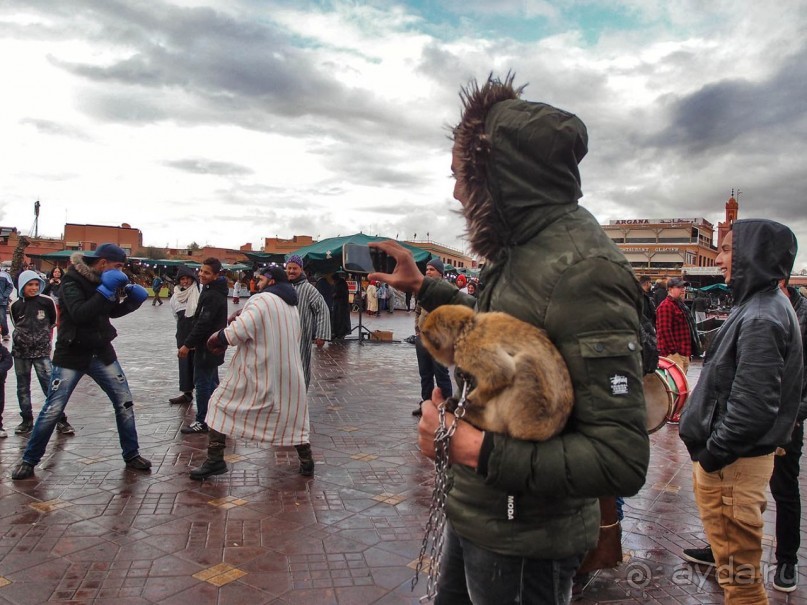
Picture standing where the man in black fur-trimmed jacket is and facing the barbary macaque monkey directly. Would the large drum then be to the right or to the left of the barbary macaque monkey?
left

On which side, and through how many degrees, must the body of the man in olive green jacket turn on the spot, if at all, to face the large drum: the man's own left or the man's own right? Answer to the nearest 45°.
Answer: approximately 90° to the man's own right

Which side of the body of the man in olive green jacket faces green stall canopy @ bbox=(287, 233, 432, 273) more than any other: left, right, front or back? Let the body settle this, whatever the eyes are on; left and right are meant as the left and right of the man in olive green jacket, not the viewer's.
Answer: right

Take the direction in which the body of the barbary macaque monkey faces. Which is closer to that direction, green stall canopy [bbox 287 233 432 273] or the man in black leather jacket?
the green stall canopy

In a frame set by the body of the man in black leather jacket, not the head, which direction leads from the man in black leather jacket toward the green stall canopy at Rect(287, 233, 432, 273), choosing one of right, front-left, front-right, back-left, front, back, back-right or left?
front-right

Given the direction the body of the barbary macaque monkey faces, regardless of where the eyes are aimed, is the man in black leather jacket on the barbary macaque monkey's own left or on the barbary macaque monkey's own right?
on the barbary macaque monkey's own right

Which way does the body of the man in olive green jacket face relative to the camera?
to the viewer's left

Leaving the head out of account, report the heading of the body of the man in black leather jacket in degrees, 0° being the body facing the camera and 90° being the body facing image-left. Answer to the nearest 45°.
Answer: approximately 90°

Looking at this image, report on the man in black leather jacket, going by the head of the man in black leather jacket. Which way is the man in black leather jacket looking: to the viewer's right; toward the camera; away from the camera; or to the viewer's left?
to the viewer's left

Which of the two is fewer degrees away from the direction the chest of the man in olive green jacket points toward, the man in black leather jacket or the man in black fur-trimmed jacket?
the man in black fur-trimmed jacket

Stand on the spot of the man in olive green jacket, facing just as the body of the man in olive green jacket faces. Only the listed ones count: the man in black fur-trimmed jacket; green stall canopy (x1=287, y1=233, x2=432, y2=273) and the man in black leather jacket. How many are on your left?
0

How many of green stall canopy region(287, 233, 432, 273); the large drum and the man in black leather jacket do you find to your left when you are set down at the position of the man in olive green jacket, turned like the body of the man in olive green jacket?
0

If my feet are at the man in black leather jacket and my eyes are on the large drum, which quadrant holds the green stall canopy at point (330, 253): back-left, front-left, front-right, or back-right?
front-left
